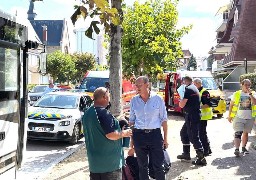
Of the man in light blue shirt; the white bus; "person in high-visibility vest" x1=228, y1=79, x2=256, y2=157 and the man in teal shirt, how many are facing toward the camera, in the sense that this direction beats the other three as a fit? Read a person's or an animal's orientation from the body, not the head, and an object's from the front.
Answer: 2

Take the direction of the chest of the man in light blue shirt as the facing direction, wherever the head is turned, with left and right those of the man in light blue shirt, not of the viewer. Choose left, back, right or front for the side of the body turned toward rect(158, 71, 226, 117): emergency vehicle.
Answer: back

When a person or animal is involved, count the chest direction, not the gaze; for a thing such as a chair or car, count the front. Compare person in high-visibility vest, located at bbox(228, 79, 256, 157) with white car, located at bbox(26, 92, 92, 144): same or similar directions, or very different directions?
same or similar directions

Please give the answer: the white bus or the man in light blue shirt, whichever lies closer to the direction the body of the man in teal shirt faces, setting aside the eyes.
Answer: the man in light blue shirt

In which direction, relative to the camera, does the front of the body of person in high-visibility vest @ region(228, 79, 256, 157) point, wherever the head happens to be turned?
toward the camera

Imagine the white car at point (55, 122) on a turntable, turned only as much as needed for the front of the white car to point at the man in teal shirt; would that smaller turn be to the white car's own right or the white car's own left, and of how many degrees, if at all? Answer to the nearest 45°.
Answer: approximately 45° to the white car's own left

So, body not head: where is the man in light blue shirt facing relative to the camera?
toward the camera

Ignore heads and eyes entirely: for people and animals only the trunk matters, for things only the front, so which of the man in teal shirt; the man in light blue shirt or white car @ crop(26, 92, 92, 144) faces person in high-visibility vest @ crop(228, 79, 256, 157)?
the man in teal shirt

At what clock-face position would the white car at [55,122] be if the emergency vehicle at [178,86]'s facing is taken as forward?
The white car is roughly at 2 o'clock from the emergency vehicle.

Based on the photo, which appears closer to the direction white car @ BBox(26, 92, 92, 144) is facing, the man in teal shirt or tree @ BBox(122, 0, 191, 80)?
the man in teal shirt

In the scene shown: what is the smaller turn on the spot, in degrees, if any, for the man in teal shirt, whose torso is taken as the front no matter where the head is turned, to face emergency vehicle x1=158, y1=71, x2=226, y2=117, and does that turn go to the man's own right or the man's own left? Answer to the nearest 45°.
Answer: approximately 45° to the man's own left

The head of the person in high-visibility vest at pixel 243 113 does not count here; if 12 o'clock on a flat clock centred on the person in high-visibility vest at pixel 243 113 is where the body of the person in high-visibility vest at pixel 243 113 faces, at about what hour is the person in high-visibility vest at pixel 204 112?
the person in high-visibility vest at pixel 204 112 is roughly at 2 o'clock from the person in high-visibility vest at pixel 243 113.

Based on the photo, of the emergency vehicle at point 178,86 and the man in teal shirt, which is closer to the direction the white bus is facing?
the emergency vehicle

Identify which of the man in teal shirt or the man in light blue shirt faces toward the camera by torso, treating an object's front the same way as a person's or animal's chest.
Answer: the man in light blue shirt

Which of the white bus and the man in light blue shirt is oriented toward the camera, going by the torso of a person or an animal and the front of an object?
the man in light blue shirt
